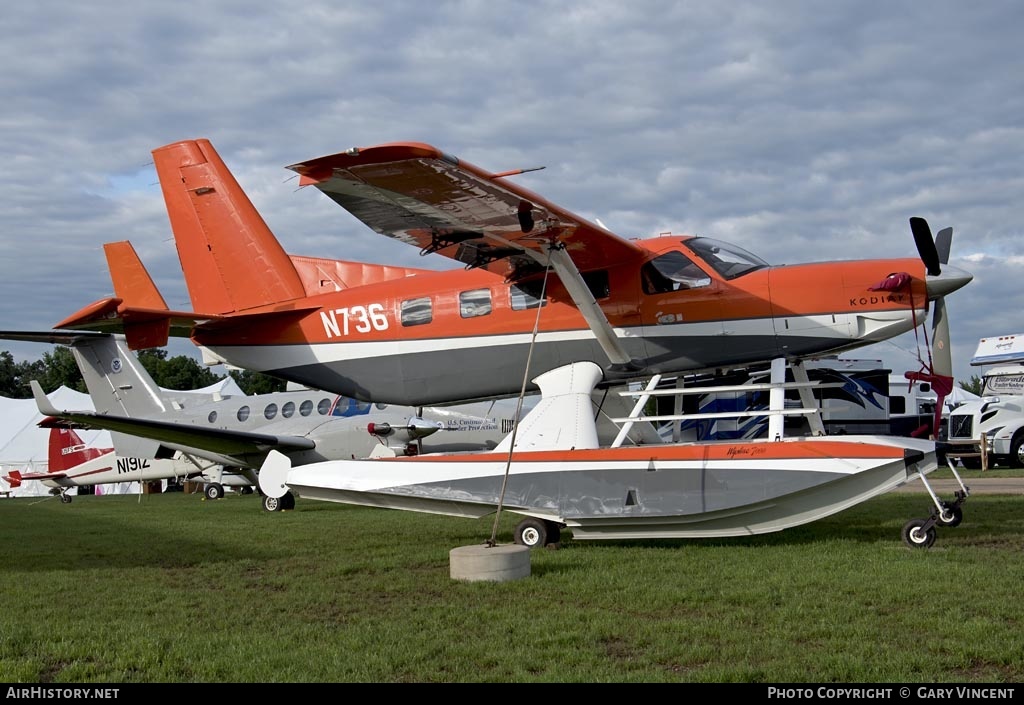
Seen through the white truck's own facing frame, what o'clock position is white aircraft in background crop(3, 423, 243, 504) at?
The white aircraft in background is roughly at 1 o'clock from the white truck.

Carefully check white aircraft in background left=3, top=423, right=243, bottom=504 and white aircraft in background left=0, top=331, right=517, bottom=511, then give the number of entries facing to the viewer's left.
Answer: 0

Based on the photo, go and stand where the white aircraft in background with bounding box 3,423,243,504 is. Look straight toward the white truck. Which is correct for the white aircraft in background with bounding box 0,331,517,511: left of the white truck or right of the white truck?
right

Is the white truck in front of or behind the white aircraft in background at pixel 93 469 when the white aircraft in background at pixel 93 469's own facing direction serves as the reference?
in front

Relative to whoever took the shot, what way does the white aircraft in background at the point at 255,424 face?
facing the viewer and to the right of the viewer

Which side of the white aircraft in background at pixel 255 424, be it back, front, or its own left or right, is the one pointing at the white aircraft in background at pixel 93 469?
back

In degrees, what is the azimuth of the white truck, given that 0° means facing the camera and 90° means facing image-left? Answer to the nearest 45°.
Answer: approximately 45°

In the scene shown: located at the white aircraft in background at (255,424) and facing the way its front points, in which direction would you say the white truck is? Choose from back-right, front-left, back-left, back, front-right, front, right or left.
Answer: front-left

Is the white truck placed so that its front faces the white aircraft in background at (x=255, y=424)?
yes
